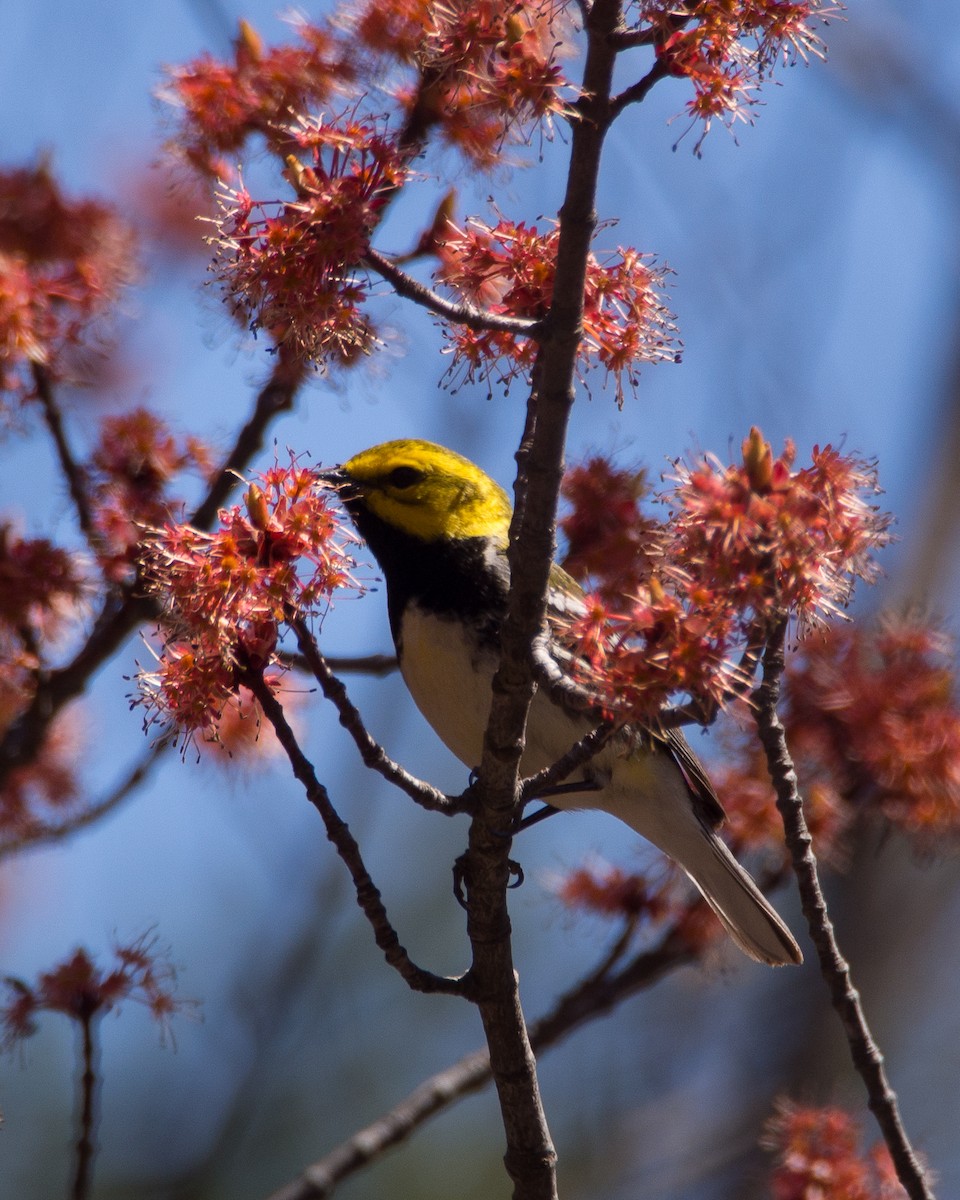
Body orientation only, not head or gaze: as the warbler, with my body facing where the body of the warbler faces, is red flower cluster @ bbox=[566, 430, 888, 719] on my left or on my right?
on my left

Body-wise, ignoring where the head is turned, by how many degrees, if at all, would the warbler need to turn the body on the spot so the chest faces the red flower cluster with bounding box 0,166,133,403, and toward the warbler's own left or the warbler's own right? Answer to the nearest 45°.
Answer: approximately 45° to the warbler's own right

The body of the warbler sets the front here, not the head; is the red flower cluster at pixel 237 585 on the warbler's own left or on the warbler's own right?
on the warbler's own right

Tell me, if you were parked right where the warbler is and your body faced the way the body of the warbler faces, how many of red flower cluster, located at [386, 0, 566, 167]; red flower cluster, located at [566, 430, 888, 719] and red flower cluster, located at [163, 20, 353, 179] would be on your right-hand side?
0

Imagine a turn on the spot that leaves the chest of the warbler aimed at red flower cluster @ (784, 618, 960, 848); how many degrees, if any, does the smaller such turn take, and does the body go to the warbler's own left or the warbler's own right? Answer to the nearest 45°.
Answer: approximately 180°

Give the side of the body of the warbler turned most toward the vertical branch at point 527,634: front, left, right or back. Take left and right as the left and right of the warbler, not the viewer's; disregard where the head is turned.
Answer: left

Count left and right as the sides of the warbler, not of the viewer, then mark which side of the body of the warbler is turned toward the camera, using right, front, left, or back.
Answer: left
